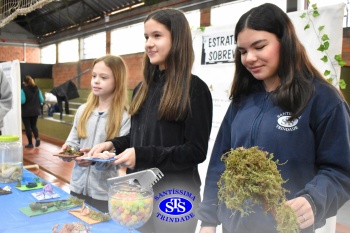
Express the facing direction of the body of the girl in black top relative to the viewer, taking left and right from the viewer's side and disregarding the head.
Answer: facing the viewer and to the left of the viewer

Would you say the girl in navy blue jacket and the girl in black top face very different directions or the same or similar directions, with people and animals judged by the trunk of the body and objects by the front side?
same or similar directions

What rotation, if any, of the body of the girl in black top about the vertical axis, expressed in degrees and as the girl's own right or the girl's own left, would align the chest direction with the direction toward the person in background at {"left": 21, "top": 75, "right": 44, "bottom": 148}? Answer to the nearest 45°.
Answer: approximately 90° to the girl's own right

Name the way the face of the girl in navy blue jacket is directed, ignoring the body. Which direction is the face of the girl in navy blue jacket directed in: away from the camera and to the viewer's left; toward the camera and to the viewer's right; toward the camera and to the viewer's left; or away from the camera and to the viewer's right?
toward the camera and to the viewer's left

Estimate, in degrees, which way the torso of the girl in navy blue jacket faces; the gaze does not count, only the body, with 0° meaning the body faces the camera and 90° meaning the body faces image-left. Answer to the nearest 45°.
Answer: approximately 45°

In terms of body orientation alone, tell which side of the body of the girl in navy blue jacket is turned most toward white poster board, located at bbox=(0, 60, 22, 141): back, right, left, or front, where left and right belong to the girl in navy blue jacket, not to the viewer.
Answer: right

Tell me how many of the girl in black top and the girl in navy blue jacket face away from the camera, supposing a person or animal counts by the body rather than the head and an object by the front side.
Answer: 0

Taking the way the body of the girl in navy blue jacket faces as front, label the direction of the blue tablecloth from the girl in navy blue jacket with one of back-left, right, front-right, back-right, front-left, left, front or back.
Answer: front-right

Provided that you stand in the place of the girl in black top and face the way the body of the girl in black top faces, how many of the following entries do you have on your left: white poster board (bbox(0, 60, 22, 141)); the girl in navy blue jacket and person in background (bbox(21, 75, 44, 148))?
1
